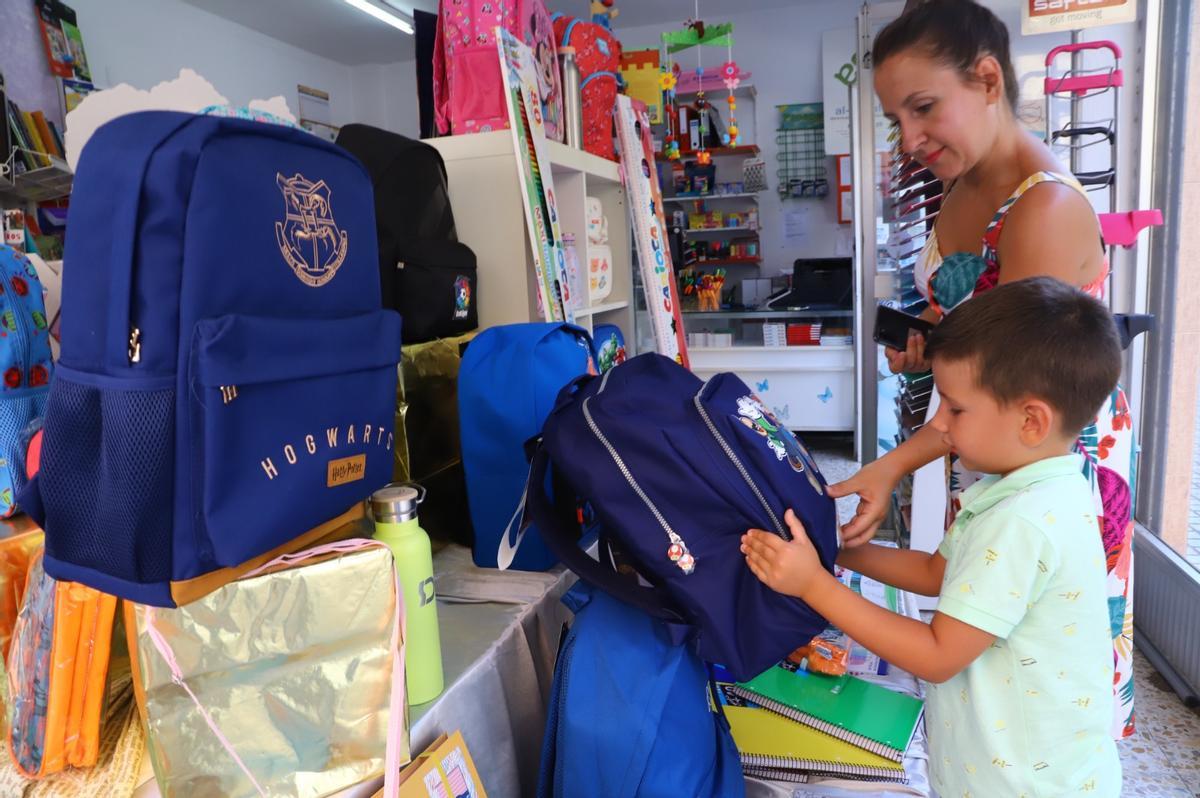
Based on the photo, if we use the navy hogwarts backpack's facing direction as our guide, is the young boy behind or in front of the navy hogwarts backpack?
in front

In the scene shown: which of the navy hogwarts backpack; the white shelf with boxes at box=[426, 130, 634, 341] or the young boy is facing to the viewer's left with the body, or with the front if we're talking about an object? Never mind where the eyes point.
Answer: the young boy

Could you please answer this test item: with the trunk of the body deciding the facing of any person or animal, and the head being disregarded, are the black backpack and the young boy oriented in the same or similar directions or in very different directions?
very different directions

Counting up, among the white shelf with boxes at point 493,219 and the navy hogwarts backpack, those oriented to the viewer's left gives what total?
0

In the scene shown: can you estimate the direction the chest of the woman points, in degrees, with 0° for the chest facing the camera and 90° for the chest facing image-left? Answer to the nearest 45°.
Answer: approximately 45°

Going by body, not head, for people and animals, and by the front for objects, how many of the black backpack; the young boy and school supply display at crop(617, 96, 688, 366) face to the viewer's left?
1

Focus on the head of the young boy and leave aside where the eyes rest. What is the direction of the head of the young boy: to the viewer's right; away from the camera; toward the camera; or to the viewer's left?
to the viewer's left

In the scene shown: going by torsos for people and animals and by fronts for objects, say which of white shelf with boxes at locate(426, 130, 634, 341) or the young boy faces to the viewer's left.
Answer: the young boy

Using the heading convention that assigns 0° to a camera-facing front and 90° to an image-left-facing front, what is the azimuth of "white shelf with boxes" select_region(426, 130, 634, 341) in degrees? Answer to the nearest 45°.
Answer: approximately 315°

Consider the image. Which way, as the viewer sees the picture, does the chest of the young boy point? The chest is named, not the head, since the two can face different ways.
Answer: to the viewer's left

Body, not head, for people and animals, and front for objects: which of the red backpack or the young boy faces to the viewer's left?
the young boy

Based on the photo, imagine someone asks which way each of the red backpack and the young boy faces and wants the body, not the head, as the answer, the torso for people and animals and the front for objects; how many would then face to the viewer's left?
1
